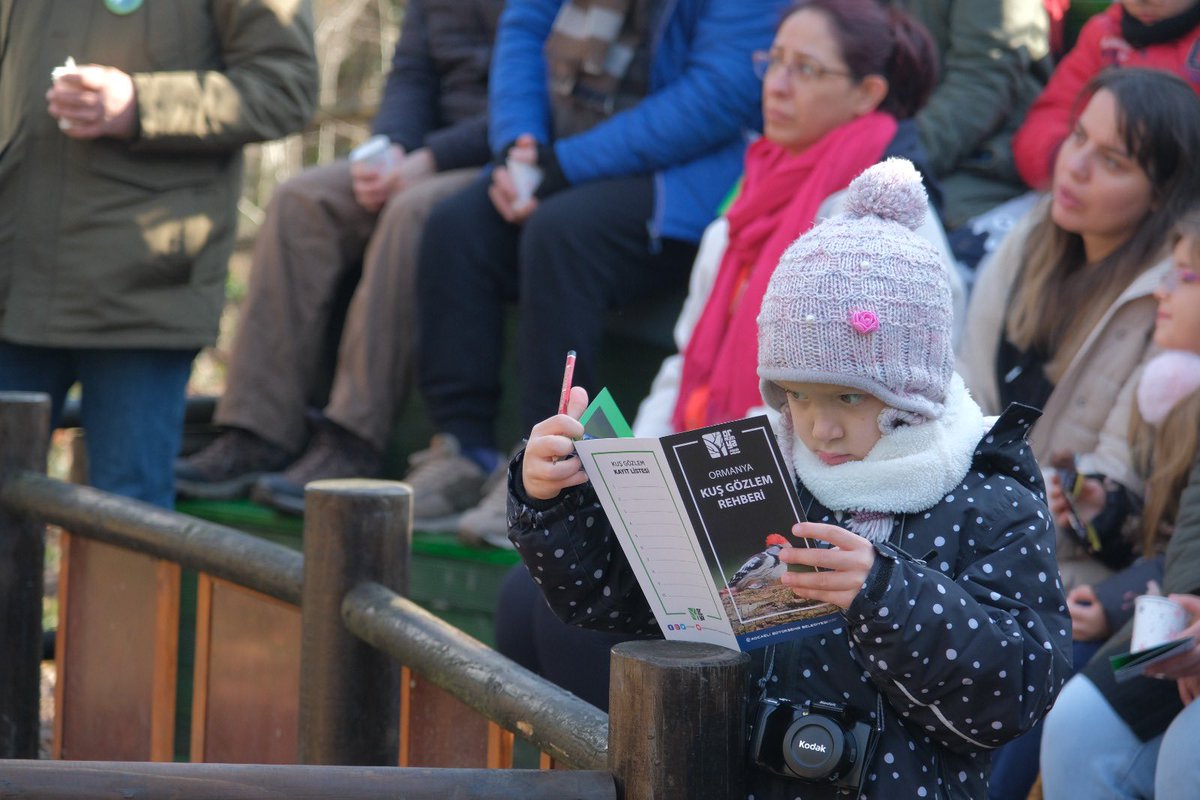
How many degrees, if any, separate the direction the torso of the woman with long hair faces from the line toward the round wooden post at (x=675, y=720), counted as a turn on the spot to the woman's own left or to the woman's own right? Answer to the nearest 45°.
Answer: approximately 45° to the woman's own left

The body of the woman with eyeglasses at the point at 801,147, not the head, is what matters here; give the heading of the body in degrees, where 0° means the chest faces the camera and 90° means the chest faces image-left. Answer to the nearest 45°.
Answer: approximately 45°

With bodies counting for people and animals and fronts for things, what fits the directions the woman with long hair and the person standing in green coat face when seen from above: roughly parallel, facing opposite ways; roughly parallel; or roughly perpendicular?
roughly perpendicular

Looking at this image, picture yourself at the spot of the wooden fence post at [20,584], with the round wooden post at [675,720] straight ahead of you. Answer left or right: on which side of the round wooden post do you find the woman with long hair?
left

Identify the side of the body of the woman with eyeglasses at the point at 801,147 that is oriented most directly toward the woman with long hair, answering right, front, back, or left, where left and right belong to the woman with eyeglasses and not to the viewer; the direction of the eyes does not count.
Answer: left

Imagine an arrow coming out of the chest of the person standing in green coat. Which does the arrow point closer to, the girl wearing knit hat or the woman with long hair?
the girl wearing knit hat

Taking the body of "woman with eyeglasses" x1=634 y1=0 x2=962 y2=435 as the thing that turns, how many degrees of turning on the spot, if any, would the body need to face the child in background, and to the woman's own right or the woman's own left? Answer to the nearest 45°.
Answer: approximately 90° to the woman's own left
